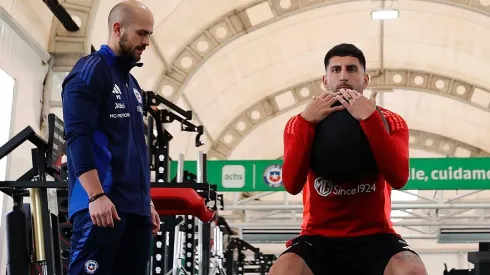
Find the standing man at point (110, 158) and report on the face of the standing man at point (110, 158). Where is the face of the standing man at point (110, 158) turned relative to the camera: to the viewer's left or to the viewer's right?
to the viewer's right

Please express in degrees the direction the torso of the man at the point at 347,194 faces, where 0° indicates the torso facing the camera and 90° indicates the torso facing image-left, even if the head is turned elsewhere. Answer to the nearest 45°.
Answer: approximately 0°

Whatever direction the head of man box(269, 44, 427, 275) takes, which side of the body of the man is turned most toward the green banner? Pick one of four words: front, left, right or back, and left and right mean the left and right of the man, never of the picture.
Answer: back

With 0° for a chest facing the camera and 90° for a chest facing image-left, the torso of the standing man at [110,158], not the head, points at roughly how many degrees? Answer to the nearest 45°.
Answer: approximately 315°

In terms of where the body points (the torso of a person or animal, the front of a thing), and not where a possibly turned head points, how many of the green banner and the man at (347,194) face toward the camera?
2

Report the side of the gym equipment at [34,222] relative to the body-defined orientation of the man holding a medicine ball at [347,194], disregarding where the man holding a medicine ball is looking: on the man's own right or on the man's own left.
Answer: on the man's own right

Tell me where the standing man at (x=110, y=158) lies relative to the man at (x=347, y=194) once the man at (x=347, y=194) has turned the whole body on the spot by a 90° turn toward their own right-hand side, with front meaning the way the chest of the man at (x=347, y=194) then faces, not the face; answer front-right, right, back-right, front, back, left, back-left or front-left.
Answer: front

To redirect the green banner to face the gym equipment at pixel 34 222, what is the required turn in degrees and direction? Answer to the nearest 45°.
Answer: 0° — it already faces it
